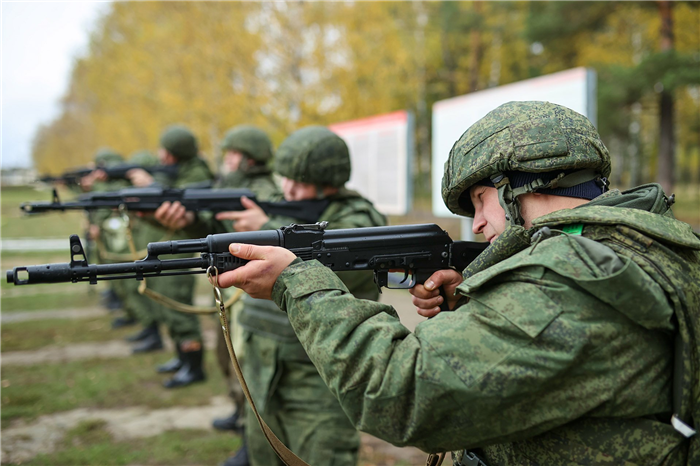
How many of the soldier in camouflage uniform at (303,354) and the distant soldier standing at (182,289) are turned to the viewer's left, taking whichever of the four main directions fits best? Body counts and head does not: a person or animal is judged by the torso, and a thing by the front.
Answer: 2

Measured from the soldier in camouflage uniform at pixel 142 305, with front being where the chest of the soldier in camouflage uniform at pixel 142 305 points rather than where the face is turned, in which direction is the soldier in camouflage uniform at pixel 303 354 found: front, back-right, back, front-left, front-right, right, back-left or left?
left

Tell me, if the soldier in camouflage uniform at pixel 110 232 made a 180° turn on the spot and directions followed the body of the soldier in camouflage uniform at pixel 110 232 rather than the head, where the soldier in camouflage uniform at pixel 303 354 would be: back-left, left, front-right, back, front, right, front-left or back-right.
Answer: right

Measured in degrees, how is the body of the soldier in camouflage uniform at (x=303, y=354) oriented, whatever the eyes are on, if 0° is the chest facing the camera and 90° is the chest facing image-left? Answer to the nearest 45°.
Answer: approximately 90°

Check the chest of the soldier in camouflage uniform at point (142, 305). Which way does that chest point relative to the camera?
to the viewer's left

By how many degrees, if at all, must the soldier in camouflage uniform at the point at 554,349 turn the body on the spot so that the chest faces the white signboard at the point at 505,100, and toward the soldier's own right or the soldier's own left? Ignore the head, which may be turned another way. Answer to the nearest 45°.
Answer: approximately 90° to the soldier's own right

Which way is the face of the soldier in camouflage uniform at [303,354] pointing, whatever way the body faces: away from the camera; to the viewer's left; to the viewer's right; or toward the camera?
to the viewer's left

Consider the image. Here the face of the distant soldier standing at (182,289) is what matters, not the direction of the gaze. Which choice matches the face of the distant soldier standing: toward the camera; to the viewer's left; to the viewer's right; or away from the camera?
to the viewer's left

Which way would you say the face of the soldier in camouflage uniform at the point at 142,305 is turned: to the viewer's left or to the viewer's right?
to the viewer's left

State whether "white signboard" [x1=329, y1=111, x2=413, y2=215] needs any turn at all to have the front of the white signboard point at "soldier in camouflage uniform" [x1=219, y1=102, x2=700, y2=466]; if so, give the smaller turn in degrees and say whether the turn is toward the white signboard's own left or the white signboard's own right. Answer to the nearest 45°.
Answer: approximately 45° to the white signboard's own left

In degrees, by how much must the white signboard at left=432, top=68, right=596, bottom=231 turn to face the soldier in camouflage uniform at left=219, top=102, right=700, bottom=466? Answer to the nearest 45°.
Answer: approximately 45° to its left

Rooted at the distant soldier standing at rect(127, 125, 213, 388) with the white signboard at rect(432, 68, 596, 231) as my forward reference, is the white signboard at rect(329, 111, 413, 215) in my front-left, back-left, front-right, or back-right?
front-left

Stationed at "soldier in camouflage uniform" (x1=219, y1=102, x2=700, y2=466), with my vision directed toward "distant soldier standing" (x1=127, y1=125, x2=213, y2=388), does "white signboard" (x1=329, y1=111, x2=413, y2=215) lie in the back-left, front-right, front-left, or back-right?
front-right

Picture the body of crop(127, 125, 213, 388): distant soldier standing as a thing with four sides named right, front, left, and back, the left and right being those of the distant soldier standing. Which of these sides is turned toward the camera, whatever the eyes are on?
left

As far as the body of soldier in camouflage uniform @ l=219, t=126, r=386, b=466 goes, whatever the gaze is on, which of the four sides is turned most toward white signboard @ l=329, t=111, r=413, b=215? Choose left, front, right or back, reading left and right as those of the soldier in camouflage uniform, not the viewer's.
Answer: right

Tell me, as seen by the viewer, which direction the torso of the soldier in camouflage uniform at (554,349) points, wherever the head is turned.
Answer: to the viewer's left
